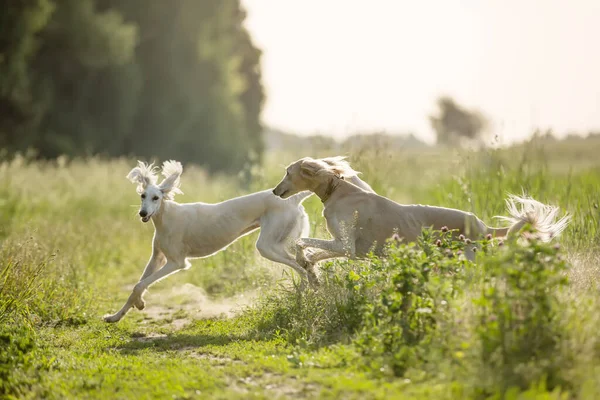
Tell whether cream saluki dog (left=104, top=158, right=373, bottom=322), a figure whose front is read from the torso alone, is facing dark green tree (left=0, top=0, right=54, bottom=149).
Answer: no

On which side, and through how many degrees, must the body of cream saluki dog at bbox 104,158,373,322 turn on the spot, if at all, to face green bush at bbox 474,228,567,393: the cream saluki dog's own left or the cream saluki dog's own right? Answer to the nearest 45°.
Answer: approximately 135° to the cream saluki dog's own left

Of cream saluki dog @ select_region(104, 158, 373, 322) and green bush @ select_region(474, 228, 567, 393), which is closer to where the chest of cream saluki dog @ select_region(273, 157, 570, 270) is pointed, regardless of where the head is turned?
the cream saluki dog

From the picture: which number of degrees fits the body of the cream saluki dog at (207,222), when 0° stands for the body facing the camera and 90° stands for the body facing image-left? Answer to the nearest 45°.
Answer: approximately 90°

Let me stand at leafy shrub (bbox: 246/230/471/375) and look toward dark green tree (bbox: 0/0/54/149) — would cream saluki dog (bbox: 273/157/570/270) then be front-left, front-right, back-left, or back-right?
front-right

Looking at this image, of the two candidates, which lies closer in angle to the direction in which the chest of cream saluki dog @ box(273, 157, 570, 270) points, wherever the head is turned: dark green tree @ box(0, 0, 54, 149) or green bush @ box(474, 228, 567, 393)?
the dark green tree

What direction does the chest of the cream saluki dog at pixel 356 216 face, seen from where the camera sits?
to the viewer's left

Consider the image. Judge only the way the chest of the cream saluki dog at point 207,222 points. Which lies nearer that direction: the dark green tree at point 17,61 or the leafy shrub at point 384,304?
the dark green tree

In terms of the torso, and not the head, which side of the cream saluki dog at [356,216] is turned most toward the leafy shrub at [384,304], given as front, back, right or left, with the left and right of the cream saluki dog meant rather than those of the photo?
left

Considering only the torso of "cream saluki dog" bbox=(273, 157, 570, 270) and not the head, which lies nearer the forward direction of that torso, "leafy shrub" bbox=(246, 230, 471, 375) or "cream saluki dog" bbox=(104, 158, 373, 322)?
the cream saluki dog

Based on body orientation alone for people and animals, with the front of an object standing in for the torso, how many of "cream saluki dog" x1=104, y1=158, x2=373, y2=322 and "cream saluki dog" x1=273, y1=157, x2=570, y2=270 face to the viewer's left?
2

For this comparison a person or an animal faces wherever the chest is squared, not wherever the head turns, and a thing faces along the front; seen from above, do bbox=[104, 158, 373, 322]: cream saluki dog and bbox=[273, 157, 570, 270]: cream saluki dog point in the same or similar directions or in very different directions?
same or similar directions

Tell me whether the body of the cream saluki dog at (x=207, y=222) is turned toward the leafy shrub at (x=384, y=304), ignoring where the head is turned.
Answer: no

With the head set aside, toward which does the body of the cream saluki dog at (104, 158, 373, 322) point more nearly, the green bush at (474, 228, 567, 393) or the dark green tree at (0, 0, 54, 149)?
the dark green tree
